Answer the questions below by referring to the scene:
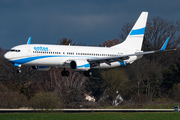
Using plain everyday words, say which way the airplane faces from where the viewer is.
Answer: facing the viewer and to the left of the viewer

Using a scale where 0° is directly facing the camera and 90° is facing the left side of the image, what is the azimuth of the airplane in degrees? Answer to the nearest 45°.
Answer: approximately 45°
